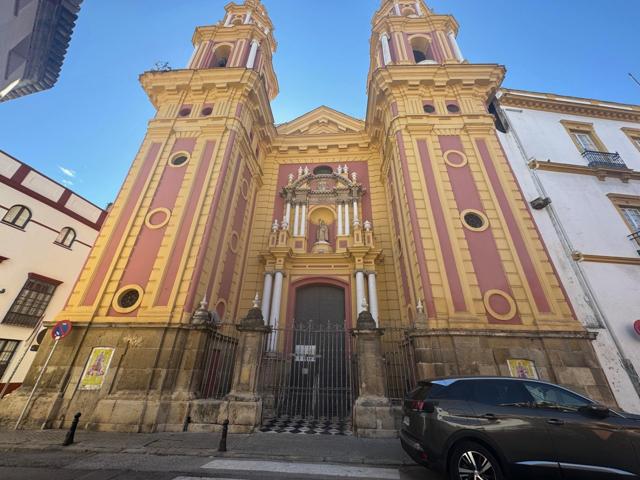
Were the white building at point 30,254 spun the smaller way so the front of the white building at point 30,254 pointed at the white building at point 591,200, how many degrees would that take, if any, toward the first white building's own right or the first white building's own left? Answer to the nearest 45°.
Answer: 0° — it already faces it

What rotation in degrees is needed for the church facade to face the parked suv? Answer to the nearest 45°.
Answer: approximately 45° to its left

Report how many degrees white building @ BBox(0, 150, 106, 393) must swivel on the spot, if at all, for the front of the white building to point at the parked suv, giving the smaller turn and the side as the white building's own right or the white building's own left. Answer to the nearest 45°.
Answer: approximately 45° to the white building's own right

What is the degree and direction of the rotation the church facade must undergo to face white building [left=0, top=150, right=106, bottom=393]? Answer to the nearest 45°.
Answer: approximately 90° to its right

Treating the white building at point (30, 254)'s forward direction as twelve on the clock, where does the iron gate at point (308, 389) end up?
The iron gate is roughly at 12 o'clock from the white building.

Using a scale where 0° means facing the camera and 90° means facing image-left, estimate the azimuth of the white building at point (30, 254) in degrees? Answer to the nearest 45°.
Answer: approximately 315°

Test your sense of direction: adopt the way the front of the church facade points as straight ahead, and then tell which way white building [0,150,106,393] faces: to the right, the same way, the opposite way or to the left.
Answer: to the left

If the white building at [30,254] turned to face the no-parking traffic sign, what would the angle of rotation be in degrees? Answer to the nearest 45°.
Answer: approximately 45° to its right

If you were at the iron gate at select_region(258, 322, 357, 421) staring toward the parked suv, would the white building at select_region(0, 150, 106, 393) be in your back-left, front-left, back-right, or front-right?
back-right
